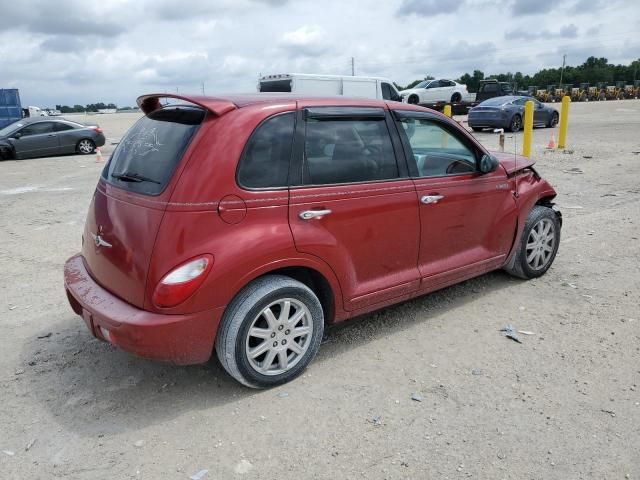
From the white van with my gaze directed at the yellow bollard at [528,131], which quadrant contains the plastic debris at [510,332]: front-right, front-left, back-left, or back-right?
front-right

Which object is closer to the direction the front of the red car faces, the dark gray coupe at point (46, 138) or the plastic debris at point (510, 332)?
the plastic debris

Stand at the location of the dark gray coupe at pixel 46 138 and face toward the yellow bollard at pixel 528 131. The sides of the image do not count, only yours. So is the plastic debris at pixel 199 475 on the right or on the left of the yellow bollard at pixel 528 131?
right

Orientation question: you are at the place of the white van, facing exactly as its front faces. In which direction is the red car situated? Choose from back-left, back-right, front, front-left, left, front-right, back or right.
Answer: back-right

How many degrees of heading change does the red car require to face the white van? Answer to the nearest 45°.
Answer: approximately 45° to its left

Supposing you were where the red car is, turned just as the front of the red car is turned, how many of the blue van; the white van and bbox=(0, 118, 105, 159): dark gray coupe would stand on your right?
0

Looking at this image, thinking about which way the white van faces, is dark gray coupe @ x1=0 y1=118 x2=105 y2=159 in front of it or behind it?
behind

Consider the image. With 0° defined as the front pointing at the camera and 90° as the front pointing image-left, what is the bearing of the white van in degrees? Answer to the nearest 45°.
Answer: approximately 225°

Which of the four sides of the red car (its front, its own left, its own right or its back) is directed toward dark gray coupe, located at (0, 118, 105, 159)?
left

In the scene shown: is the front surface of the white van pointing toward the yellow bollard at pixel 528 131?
no

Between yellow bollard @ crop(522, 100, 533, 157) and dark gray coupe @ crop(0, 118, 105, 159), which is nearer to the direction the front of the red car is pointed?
the yellow bollard

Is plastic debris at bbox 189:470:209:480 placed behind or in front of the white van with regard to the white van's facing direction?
behind

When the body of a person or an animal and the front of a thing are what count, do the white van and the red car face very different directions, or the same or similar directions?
same or similar directions

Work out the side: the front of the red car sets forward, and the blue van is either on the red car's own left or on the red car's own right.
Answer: on the red car's own left

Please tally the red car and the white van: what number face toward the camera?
0

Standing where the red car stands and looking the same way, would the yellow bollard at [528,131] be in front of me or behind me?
in front

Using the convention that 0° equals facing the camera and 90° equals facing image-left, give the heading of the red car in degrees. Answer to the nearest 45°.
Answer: approximately 225°
